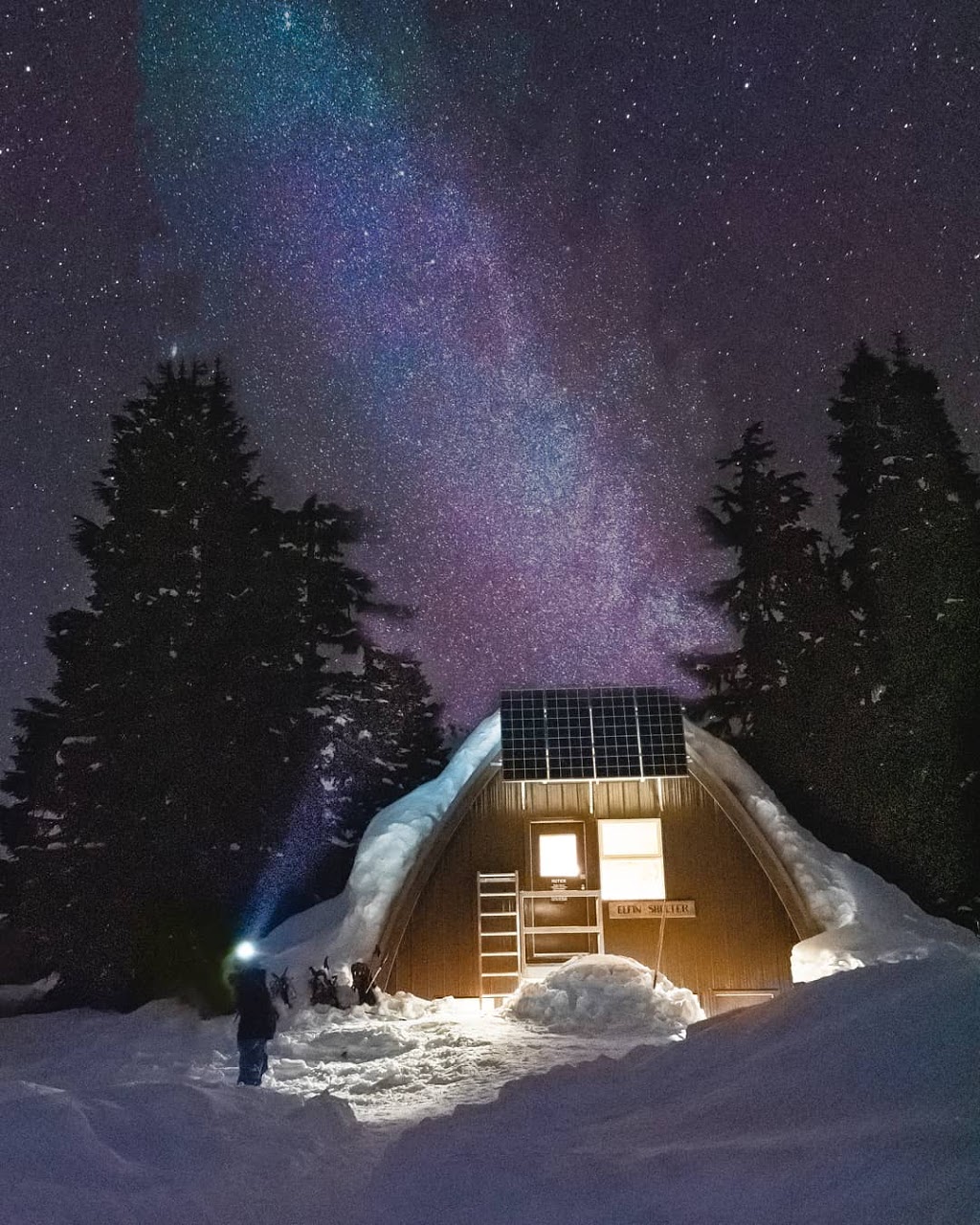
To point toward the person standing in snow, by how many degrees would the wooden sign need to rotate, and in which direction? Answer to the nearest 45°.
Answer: approximately 45° to its right

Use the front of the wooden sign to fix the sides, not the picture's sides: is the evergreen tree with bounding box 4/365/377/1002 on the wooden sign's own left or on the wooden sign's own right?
on the wooden sign's own right

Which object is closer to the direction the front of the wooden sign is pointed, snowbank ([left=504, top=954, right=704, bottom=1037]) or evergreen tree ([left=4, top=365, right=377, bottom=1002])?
the snowbank

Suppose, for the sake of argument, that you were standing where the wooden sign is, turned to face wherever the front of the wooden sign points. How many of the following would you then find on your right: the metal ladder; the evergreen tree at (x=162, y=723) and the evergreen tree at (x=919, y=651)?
2

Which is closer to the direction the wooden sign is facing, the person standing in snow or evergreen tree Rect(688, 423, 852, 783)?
the person standing in snow

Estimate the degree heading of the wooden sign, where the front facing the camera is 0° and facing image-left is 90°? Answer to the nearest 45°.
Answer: approximately 0°

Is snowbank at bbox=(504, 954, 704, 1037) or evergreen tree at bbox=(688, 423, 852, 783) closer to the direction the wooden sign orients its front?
the snowbank

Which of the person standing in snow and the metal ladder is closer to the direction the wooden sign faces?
the person standing in snow

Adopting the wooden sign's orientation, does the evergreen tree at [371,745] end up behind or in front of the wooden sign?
behind
